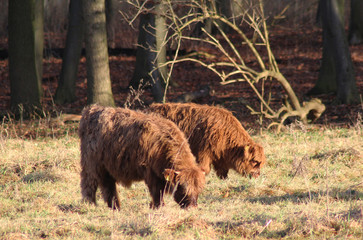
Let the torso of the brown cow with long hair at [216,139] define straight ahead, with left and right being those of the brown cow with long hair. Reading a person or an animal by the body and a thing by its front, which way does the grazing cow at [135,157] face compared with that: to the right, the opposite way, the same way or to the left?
the same way

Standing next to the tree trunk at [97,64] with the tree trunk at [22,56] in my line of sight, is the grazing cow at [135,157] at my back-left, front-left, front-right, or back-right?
back-left

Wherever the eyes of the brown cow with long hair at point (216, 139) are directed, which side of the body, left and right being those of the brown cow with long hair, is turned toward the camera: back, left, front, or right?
right

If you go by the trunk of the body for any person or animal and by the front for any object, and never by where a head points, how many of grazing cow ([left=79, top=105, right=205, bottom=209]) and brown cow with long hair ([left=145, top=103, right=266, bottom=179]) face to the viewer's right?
2

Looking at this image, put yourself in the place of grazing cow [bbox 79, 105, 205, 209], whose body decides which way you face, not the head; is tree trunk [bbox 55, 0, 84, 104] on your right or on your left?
on your left

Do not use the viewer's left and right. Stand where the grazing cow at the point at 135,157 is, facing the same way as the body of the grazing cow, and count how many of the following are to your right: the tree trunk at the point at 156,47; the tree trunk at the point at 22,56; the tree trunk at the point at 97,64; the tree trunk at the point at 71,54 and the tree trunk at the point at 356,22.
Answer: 0

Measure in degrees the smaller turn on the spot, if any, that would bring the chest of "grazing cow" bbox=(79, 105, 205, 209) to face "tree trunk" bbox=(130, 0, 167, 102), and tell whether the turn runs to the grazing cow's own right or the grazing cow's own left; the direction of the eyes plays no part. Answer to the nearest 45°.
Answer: approximately 90° to the grazing cow's own left

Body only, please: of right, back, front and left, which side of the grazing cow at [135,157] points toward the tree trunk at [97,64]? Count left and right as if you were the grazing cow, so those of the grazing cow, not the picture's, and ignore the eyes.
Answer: left

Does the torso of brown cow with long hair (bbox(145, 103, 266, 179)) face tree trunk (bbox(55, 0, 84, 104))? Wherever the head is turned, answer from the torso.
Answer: no

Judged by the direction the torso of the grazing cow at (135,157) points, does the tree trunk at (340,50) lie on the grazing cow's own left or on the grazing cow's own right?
on the grazing cow's own left

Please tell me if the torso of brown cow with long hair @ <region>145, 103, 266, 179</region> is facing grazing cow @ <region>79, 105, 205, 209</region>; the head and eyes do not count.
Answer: no

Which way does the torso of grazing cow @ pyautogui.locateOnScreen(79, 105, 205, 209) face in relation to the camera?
to the viewer's right

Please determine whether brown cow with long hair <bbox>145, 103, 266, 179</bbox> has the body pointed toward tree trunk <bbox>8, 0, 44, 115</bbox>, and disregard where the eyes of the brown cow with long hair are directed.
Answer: no
